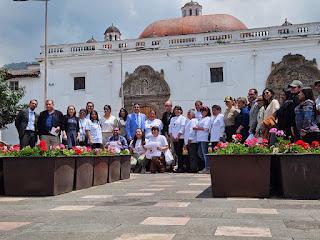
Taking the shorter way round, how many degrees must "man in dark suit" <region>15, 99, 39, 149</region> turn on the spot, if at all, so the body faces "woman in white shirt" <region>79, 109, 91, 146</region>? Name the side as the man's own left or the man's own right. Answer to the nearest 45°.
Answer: approximately 45° to the man's own left

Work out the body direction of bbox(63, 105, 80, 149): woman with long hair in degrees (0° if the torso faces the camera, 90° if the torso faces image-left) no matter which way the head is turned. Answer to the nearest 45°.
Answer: approximately 0°

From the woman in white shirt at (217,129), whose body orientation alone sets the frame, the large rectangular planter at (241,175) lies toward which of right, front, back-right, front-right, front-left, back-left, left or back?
front-left

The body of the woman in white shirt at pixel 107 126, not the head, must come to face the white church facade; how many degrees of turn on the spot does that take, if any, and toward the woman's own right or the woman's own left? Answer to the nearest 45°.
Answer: approximately 180°

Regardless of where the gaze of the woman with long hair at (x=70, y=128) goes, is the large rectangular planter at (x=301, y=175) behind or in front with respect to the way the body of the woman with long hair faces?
in front

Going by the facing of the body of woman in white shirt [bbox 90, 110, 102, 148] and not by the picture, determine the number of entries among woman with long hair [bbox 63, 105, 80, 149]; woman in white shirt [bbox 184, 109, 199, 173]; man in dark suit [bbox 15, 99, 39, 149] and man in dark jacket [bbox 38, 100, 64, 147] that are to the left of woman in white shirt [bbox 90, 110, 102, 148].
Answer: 1

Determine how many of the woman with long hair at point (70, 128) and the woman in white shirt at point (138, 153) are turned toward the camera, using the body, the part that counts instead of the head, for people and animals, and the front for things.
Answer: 2

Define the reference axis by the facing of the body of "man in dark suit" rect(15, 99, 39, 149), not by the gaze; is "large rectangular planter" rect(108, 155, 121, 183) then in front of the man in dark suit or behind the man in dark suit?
in front

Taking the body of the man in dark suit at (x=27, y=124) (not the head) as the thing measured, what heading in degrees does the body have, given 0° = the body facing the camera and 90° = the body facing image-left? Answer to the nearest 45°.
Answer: approximately 315°

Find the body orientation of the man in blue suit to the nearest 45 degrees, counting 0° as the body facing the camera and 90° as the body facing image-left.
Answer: approximately 0°

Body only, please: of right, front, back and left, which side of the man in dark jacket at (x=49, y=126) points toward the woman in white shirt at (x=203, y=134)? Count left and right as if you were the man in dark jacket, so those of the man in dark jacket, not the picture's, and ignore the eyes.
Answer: left
